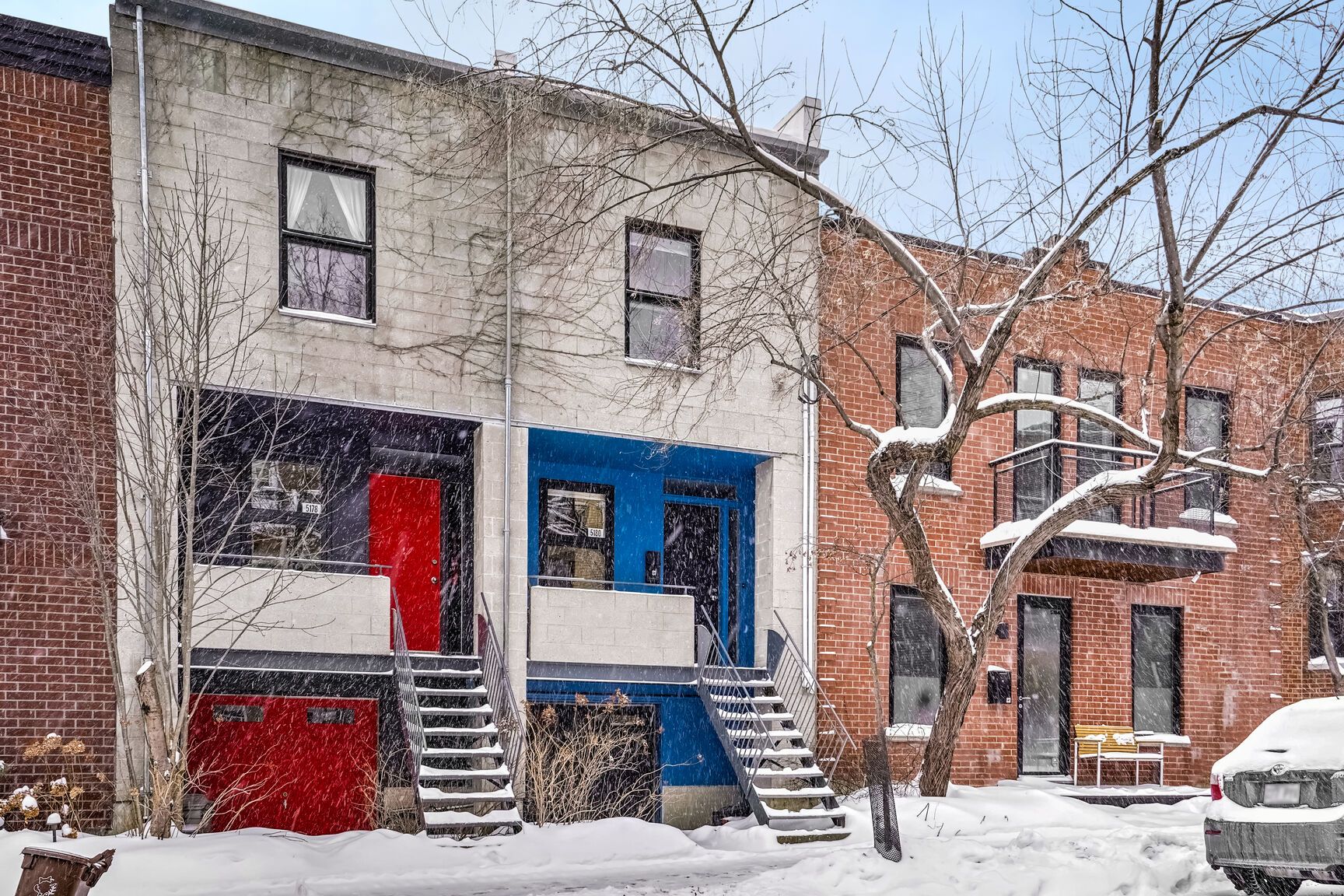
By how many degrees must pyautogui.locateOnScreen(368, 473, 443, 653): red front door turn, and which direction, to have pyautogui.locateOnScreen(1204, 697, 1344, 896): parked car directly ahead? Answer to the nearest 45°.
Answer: approximately 45° to its left

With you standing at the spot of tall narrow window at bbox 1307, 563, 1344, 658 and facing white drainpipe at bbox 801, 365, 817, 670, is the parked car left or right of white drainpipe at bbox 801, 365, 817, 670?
left

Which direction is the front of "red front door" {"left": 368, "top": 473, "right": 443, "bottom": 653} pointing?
toward the camera

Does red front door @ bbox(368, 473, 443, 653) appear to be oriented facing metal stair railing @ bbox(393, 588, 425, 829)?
yes

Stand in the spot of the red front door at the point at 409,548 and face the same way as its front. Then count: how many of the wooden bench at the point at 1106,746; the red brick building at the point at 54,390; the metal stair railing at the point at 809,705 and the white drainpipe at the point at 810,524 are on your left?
3

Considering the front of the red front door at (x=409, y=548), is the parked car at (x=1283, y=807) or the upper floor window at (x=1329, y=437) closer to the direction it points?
the parked car

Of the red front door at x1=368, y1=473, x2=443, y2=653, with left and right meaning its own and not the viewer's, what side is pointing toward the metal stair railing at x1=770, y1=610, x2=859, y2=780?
left

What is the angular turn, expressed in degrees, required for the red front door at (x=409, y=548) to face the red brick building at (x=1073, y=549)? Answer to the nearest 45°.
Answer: approximately 90° to its left

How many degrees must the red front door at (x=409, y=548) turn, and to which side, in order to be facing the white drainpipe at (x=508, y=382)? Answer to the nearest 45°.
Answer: approximately 45° to its left

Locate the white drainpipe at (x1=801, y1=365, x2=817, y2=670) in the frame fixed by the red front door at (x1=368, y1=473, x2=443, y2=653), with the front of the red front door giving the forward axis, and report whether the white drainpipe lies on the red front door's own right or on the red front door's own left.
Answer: on the red front door's own left

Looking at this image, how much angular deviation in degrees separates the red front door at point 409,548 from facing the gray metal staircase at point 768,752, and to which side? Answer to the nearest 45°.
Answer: approximately 45° to its left

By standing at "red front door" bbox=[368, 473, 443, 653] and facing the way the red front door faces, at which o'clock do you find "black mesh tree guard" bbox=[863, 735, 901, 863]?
The black mesh tree guard is roughly at 11 o'clock from the red front door.
